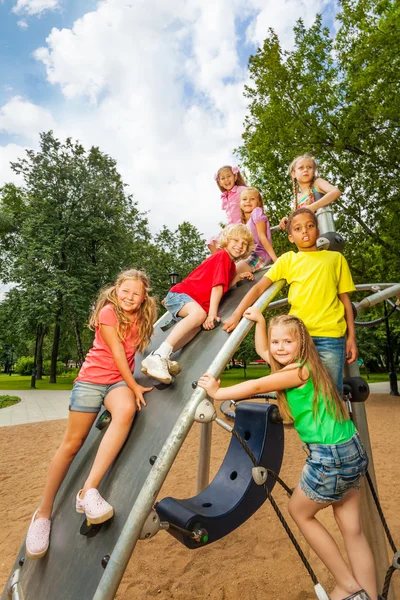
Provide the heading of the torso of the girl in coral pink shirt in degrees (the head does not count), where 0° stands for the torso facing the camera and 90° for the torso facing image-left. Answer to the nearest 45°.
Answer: approximately 315°

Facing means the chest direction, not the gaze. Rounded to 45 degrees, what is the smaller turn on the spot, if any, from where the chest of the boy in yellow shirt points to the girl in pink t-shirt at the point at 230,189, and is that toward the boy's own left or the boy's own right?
approximately 180°

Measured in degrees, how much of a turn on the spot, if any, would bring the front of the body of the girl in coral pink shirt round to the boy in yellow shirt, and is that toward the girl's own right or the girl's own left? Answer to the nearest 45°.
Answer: approximately 45° to the girl's own left

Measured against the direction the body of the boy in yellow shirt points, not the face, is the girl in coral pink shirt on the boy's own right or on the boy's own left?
on the boy's own right

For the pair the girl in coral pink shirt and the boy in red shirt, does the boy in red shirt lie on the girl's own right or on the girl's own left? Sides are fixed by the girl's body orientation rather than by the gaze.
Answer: on the girl's own left

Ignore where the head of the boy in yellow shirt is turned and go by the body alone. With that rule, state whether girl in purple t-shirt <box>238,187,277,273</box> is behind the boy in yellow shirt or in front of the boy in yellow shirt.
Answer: behind

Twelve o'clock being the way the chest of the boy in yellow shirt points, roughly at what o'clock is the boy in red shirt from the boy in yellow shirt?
The boy in red shirt is roughly at 4 o'clock from the boy in yellow shirt.

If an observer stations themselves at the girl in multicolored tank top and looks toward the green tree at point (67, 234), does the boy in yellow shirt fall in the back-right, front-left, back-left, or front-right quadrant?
back-left

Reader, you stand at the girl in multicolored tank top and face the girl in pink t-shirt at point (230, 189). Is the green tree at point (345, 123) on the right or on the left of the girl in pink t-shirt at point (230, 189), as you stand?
right
